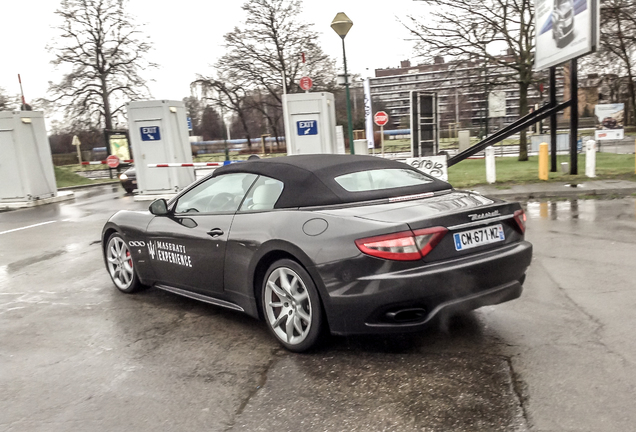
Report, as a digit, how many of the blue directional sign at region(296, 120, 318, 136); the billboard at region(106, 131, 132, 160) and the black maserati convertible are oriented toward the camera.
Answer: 2

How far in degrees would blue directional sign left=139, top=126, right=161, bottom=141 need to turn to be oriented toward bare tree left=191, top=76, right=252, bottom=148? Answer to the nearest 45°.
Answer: approximately 180°

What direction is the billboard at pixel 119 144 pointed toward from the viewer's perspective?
toward the camera

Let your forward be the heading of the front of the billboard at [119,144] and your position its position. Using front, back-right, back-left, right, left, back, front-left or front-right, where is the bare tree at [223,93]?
back-left

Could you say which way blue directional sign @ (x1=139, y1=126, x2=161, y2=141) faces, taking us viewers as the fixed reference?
facing the viewer

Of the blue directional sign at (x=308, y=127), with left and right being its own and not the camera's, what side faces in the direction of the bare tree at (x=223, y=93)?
back

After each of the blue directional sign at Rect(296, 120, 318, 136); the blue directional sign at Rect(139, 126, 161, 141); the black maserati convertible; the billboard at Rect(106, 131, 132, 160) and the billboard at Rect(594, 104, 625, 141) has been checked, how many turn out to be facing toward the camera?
4

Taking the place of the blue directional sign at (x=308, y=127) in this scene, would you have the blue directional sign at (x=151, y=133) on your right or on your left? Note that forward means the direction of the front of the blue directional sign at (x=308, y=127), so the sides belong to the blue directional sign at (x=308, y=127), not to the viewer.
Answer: on your right

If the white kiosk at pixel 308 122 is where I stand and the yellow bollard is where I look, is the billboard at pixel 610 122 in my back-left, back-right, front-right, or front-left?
front-left

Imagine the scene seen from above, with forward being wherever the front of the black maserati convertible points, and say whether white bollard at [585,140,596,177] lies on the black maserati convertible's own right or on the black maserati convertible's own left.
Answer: on the black maserati convertible's own right

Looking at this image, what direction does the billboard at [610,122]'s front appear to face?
toward the camera

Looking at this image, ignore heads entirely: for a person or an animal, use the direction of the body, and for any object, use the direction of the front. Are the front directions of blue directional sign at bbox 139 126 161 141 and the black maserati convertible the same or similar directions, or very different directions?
very different directions

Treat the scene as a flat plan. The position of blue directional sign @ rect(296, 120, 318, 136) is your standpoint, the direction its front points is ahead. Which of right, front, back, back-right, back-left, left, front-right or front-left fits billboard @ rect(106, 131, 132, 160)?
back-right
